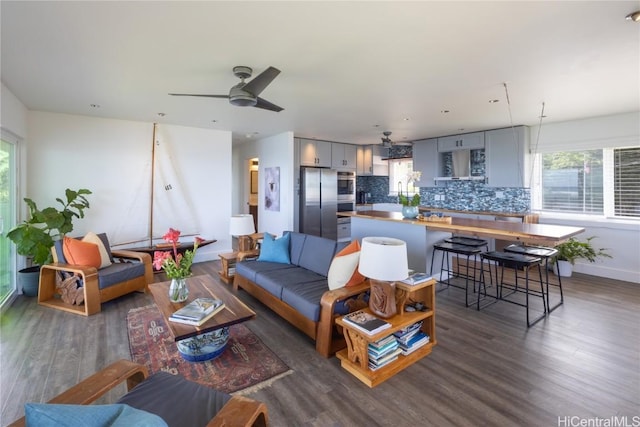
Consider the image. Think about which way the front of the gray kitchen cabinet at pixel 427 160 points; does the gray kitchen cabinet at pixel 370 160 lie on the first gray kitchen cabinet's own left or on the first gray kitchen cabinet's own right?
on the first gray kitchen cabinet's own right

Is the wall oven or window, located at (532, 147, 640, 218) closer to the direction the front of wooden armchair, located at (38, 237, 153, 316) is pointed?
the window

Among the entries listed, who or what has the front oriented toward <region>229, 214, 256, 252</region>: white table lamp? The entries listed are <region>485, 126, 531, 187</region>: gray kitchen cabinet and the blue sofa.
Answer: the gray kitchen cabinet

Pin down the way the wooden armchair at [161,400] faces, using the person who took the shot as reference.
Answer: facing away from the viewer and to the right of the viewer

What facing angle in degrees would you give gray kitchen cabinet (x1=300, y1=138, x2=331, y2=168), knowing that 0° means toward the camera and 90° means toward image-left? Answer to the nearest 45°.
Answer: approximately 315°

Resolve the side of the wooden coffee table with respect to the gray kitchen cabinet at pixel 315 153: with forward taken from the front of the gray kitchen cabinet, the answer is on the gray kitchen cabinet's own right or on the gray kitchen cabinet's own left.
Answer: on the gray kitchen cabinet's own right

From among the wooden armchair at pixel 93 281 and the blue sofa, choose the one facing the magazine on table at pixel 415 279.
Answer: the wooden armchair

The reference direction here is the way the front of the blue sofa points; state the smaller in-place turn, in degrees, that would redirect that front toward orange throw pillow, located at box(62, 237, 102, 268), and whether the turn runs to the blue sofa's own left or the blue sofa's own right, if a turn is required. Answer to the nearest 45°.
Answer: approximately 45° to the blue sofa's own right

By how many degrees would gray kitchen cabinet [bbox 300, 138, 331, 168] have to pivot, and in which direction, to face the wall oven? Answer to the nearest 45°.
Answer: approximately 90° to its left

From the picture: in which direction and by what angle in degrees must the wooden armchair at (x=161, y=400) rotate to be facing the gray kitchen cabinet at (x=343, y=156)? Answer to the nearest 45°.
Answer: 0° — it already faces it

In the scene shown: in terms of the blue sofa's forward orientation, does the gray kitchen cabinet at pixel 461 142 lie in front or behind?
behind
